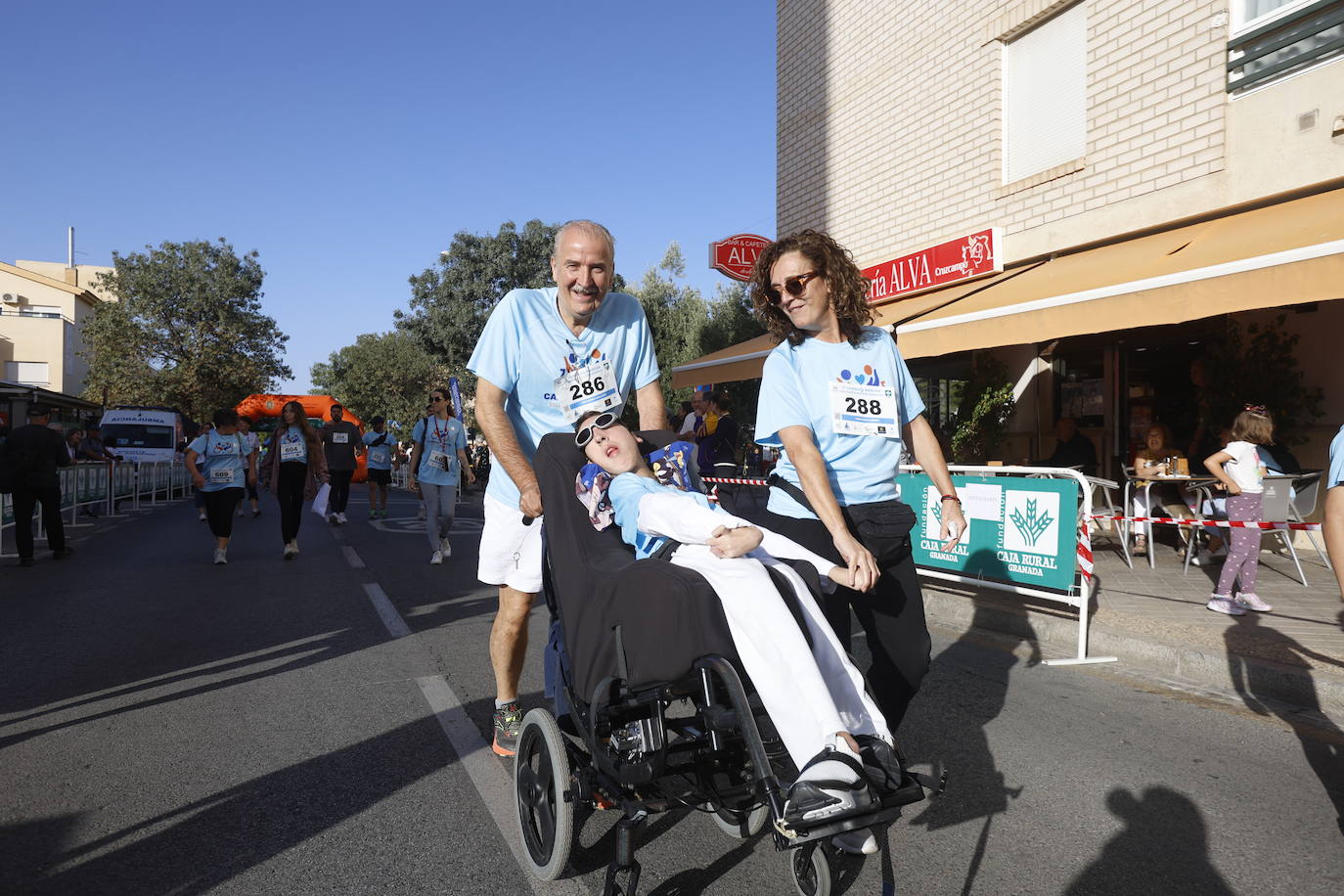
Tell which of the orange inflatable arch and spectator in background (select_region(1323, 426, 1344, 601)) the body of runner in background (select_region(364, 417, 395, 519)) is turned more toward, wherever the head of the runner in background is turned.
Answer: the spectator in background

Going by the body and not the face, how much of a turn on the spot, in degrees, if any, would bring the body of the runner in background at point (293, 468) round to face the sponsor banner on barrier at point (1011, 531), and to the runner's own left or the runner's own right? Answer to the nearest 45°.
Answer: approximately 45° to the runner's own left

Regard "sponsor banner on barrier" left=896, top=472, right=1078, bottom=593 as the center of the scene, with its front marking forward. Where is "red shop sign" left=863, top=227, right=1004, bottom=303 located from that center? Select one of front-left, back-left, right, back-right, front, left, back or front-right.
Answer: back-right

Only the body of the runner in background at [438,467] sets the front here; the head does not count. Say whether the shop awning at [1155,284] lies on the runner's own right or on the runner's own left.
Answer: on the runner's own left

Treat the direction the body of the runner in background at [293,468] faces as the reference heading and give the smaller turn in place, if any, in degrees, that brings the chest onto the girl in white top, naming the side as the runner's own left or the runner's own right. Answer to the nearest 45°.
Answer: approximately 45° to the runner's own left

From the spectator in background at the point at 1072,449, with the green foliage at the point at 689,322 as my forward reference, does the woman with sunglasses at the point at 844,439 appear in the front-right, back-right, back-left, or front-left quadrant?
back-left

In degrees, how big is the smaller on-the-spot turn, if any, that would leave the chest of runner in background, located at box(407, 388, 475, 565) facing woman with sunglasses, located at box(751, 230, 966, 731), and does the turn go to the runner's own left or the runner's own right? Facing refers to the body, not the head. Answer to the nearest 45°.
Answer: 0° — they already face them
